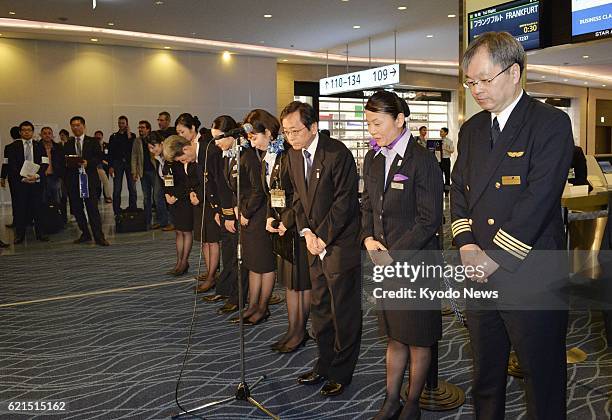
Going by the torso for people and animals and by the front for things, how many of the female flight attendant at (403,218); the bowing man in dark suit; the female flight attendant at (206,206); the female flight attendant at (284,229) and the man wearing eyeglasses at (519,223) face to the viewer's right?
0

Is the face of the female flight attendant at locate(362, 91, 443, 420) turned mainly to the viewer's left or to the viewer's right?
to the viewer's left

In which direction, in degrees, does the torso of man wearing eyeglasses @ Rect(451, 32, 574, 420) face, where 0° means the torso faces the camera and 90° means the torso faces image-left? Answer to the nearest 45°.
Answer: approximately 45°

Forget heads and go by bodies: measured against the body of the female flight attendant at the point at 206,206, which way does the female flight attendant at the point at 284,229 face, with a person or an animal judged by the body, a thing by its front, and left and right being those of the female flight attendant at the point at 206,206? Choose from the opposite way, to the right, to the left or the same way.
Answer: the same way

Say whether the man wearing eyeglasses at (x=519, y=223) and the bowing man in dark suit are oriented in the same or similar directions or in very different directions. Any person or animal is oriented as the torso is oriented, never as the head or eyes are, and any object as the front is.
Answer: same or similar directions

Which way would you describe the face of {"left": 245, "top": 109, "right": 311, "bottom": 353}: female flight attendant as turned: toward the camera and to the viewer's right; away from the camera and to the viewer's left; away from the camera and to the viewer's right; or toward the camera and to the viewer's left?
toward the camera and to the viewer's left

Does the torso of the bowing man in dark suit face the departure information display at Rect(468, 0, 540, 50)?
no

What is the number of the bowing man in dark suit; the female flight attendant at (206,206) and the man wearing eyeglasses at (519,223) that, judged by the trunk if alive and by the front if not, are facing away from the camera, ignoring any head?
0

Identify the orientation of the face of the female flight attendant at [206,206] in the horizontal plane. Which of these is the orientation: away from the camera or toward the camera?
toward the camera

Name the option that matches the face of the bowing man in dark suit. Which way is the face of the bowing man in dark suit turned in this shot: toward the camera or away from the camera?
toward the camera

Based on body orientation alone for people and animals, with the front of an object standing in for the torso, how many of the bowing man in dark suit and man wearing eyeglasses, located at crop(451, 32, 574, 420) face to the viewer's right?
0

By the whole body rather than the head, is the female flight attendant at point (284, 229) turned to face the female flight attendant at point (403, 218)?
no

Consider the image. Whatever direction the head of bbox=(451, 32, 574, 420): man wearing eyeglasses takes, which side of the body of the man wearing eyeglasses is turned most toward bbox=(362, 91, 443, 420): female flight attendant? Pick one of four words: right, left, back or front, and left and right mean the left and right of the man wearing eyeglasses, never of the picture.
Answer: right

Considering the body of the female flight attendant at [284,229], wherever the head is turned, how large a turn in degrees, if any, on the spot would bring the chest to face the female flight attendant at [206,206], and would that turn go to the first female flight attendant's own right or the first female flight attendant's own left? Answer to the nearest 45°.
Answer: approximately 135° to the first female flight attendant's own right

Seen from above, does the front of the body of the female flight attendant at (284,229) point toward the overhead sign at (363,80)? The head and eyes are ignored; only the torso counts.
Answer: no

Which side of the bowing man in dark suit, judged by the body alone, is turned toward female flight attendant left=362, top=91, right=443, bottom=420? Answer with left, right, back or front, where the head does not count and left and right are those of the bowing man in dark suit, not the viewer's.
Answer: left

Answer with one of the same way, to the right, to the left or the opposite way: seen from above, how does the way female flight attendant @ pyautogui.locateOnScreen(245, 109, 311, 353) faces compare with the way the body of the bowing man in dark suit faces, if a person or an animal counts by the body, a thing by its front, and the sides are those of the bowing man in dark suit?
the same way

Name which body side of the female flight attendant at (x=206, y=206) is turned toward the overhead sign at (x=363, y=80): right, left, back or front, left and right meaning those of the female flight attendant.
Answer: back
